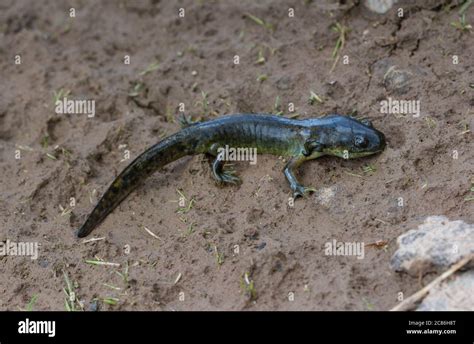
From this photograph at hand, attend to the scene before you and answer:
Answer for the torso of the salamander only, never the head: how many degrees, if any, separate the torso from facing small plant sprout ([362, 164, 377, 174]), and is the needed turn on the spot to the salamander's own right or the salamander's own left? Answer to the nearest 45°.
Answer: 0° — it already faces it

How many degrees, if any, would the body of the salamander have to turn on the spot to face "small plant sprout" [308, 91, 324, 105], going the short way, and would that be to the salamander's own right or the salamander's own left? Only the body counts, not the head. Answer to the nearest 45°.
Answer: approximately 45° to the salamander's own left

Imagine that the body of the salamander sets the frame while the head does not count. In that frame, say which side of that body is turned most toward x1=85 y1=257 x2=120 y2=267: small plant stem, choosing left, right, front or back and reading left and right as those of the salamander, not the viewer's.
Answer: back

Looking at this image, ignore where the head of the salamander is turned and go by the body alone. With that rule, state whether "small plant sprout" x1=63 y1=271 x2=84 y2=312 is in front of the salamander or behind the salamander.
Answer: behind

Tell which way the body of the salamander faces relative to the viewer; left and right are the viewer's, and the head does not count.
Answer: facing to the right of the viewer

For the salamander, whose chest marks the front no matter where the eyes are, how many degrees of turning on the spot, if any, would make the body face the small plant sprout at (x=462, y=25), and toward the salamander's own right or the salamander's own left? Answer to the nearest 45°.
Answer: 0° — it already faces it

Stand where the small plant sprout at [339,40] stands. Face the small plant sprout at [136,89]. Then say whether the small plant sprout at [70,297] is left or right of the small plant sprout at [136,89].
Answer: left
